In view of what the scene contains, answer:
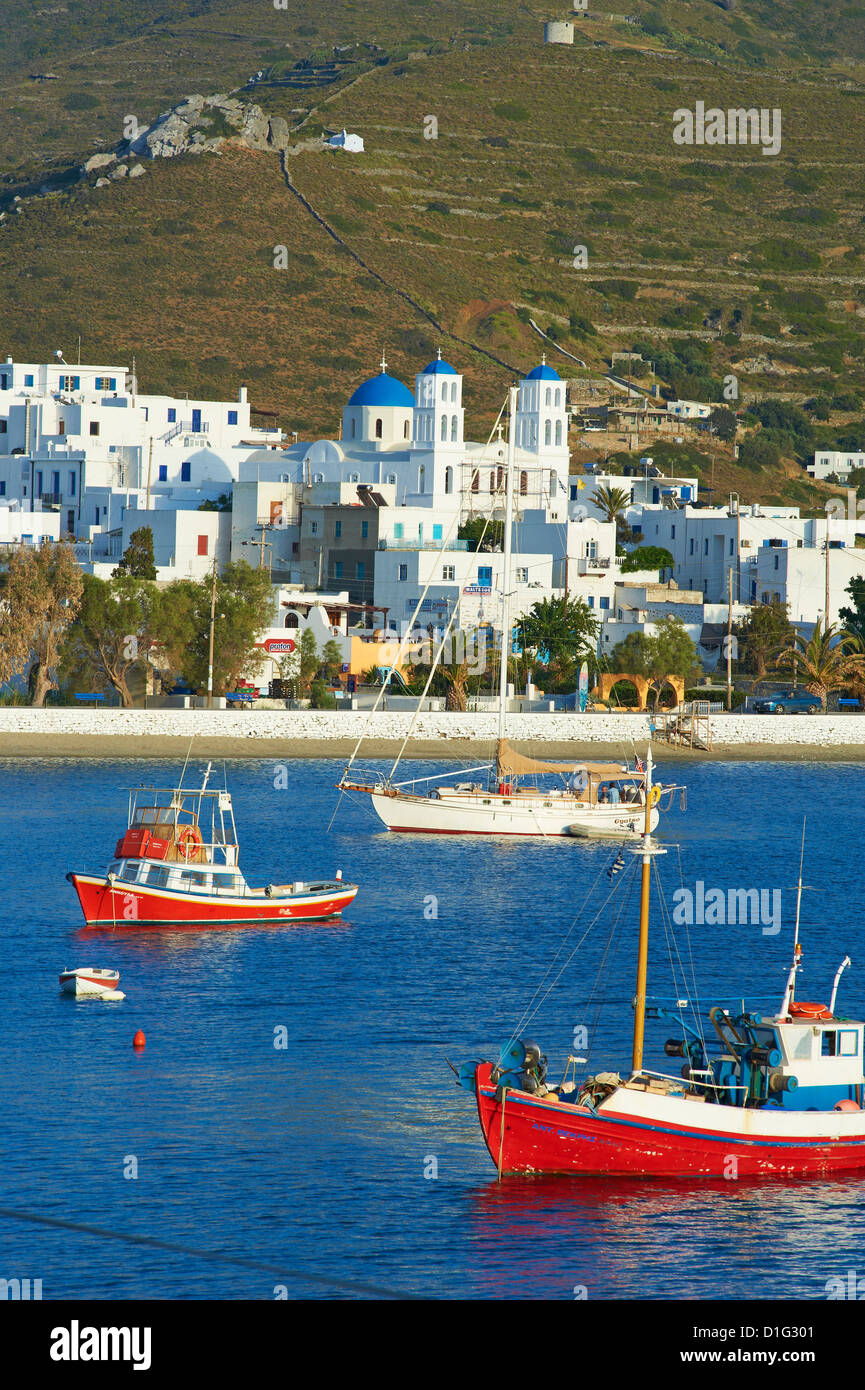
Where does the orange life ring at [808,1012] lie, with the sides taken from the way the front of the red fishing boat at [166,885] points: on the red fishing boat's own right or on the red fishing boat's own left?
on the red fishing boat's own left

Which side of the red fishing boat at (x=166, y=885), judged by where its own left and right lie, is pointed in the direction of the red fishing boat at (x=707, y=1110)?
left

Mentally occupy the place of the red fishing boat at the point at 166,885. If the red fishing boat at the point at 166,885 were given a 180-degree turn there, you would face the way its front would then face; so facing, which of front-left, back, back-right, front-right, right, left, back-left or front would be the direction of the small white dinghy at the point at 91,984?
right

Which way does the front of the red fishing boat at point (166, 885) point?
to the viewer's left
